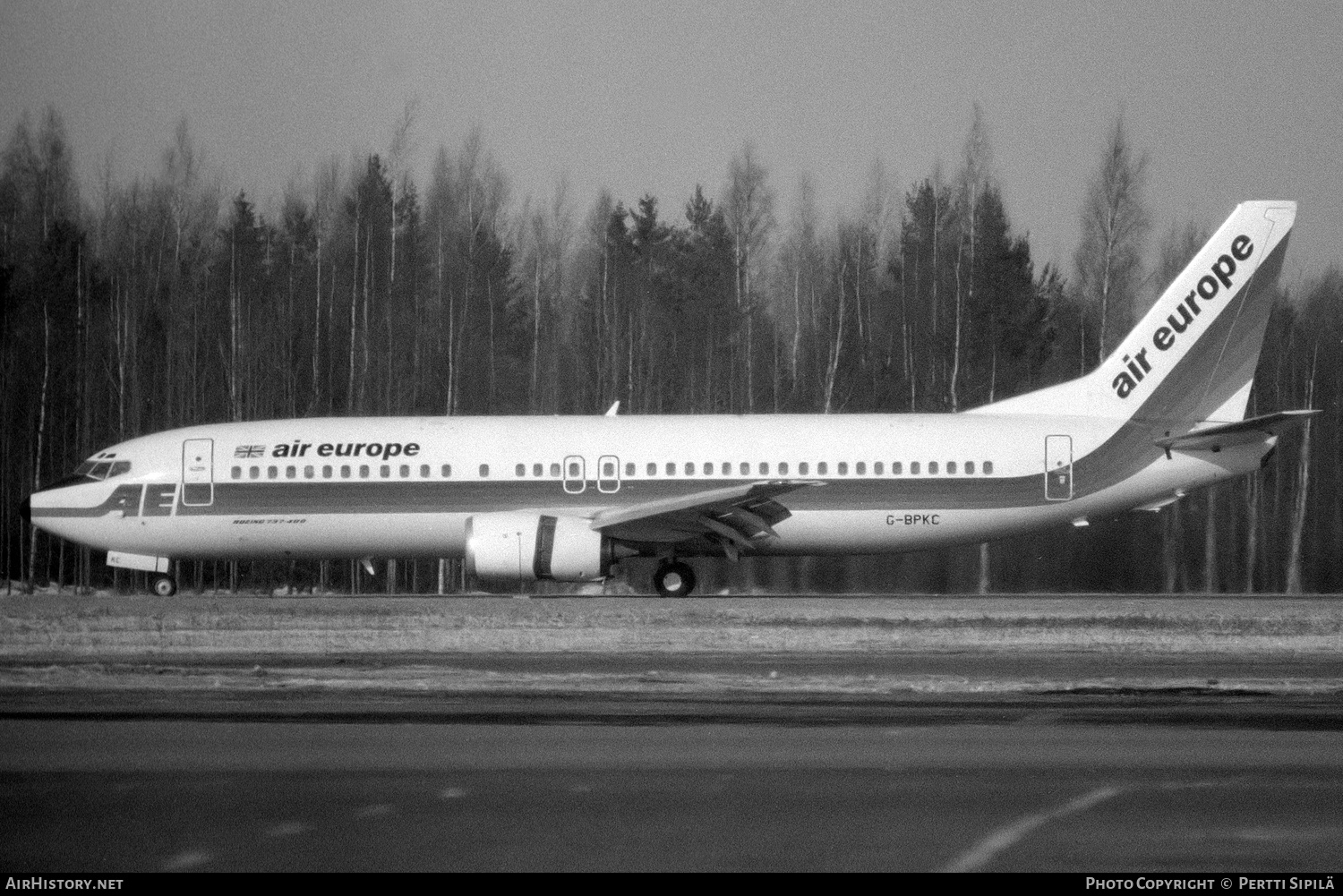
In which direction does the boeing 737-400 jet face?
to the viewer's left
